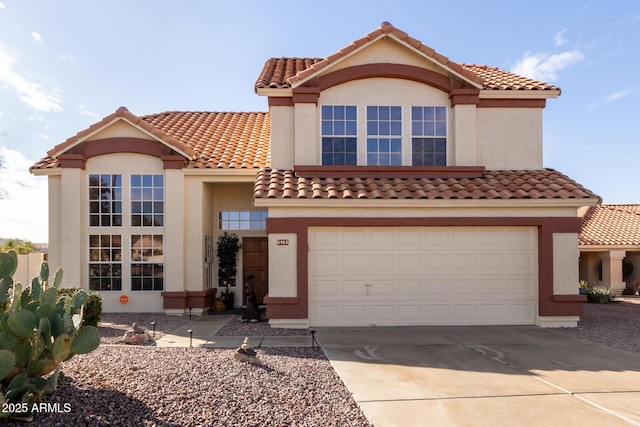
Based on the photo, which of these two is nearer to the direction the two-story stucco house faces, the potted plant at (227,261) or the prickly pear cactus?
the prickly pear cactus

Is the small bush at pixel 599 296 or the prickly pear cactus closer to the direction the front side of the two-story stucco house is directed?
the prickly pear cactus

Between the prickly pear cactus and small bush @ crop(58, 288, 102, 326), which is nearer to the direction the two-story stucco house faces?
the prickly pear cactus

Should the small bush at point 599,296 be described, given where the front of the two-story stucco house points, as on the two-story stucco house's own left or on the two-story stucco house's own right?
on the two-story stucco house's own left

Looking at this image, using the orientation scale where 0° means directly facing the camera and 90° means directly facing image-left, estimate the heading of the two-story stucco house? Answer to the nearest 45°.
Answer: approximately 0°

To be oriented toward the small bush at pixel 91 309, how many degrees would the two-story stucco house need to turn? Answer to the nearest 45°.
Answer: approximately 90° to its right

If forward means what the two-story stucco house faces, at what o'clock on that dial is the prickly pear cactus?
The prickly pear cactus is roughly at 1 o'clock from the two-story stucco house.
